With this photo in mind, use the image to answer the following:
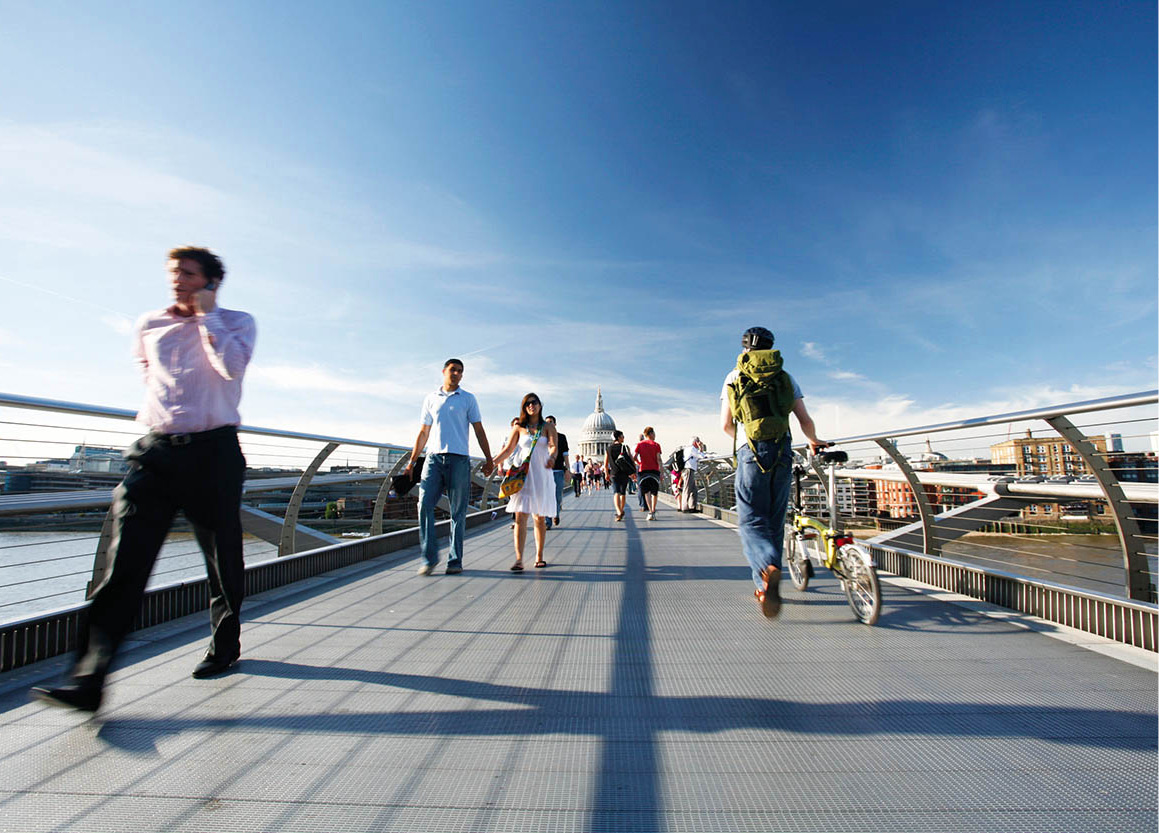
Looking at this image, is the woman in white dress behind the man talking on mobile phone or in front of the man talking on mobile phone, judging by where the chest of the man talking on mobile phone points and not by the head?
behind

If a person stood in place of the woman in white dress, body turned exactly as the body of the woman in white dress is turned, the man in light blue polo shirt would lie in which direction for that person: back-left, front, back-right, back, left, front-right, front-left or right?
front-right

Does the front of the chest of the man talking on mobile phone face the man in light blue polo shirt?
no

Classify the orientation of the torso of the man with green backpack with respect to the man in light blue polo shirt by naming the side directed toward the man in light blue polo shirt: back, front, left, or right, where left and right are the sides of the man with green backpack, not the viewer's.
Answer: left

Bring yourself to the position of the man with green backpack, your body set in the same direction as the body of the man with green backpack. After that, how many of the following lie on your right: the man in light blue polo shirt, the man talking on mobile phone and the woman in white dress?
0

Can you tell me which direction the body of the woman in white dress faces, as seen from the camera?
toward the camera

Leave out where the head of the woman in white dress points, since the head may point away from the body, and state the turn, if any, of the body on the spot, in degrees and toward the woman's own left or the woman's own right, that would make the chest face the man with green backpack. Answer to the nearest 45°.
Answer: approximately 45° to the woman's own left

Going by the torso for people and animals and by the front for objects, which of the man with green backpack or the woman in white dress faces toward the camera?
the woman in white dress

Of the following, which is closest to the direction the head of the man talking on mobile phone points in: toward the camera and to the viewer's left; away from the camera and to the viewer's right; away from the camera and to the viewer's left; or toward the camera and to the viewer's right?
toward the camera and to the viewer's left

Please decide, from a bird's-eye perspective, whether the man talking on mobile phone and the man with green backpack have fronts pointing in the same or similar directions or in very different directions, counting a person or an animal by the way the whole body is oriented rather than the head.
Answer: very different directions

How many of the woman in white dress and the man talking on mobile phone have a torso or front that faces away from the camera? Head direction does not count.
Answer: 0

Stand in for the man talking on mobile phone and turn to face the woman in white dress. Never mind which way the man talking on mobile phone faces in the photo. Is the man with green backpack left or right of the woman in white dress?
right

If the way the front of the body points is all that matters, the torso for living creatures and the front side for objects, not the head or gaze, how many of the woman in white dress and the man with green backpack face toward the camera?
1

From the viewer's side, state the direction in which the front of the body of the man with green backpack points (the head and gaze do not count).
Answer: away from the camera

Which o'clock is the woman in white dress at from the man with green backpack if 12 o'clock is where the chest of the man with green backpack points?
The woman in white dress is roughly at 10 o'clock from the man with green backpack.

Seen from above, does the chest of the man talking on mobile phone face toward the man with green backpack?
no

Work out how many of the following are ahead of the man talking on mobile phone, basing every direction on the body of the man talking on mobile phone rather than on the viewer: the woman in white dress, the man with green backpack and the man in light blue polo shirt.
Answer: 0

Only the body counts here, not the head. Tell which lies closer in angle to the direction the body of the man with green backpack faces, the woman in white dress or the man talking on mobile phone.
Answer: the woman in white dress
